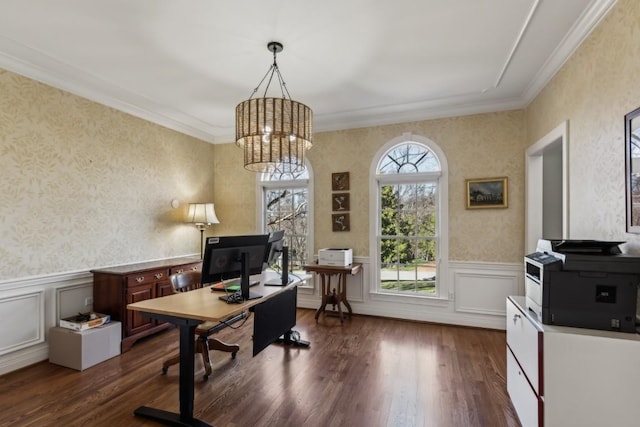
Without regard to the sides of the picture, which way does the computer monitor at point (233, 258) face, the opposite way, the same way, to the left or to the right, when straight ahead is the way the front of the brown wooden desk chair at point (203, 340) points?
the opposite way

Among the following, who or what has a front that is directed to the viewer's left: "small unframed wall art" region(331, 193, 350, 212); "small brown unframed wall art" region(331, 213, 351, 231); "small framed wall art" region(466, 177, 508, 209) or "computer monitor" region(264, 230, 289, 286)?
the computer monitor

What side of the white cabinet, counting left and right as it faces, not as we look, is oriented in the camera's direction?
left

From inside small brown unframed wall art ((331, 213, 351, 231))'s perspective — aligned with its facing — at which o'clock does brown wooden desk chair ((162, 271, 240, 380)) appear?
The brown wooden desk chair is roughly at 1 o'clock from the small brown unframed wall art.

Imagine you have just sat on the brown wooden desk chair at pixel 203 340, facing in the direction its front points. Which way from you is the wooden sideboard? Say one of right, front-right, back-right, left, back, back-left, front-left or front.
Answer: back

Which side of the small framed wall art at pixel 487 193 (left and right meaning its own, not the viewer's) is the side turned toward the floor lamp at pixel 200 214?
right

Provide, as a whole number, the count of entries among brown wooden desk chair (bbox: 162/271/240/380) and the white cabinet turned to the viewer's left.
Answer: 1

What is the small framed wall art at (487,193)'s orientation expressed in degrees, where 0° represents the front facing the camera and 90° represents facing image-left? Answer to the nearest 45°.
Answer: approximately 0°

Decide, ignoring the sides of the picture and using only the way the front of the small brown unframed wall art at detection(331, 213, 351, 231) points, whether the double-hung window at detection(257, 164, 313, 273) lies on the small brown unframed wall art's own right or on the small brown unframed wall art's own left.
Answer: on the small brown unframed wall art's own right
